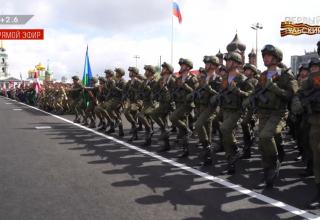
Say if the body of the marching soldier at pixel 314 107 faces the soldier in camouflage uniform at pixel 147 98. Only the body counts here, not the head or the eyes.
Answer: no

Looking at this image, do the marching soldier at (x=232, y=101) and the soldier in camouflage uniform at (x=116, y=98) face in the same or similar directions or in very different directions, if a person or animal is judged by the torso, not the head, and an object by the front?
same or similar directions

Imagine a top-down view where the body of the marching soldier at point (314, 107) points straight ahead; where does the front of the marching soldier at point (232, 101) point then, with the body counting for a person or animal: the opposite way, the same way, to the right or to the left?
the same way

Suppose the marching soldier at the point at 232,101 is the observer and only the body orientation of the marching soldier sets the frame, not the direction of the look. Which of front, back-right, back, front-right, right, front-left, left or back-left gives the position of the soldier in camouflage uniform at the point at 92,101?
right

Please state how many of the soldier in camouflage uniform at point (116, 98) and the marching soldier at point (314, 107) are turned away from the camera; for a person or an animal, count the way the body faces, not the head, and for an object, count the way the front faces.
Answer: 0

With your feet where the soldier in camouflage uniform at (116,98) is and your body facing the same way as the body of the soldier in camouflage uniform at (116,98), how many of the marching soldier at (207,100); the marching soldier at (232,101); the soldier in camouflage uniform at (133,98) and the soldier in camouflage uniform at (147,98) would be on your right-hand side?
0

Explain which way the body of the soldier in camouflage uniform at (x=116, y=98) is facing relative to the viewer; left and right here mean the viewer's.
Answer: facing the viewer and to the left of the viewer

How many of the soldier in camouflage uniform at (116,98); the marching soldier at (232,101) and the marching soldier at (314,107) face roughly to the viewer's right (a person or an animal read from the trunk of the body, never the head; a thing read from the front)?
0
